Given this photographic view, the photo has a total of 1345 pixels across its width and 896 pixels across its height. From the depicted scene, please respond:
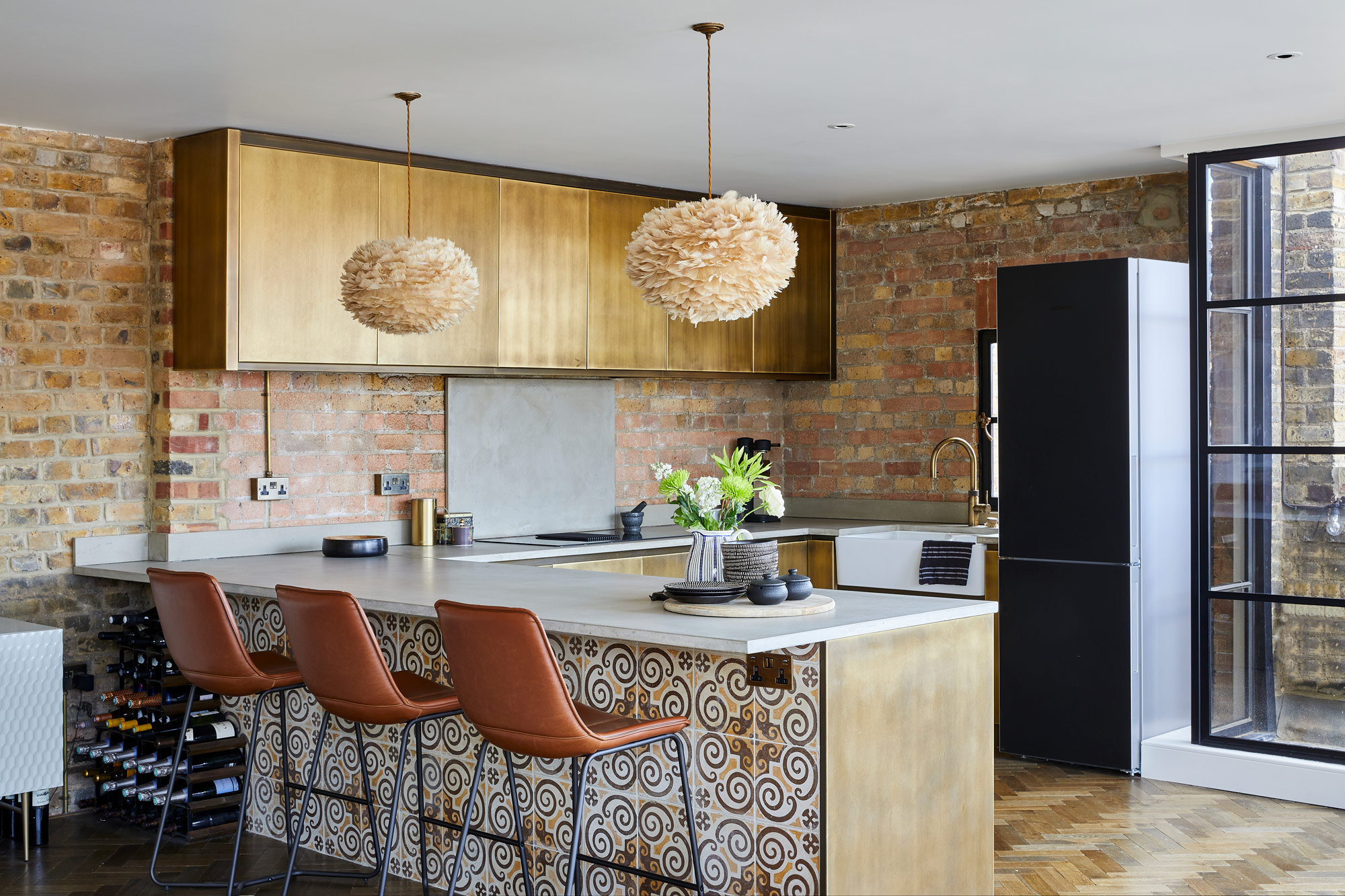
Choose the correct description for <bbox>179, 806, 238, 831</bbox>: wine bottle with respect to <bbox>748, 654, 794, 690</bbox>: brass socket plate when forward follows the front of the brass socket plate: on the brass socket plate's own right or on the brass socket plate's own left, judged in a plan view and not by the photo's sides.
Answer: on the brass socket plate's own right

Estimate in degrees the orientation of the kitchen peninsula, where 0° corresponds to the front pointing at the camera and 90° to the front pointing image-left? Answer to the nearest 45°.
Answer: approximately 45°
